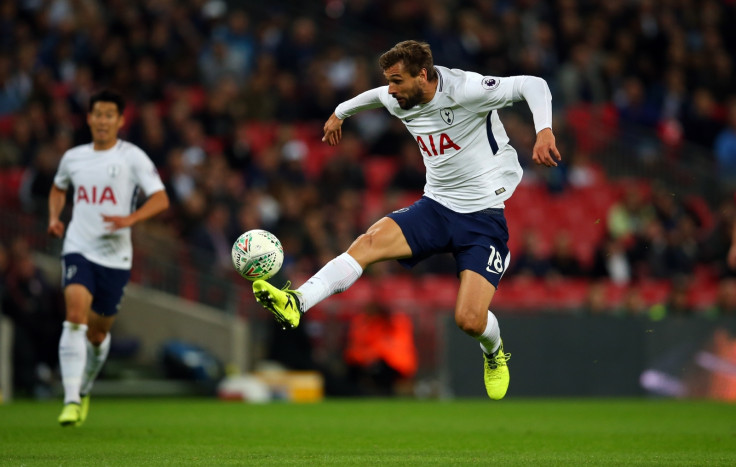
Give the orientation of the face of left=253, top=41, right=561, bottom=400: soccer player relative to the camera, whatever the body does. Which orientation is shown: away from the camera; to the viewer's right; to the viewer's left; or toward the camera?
to the viewer's left

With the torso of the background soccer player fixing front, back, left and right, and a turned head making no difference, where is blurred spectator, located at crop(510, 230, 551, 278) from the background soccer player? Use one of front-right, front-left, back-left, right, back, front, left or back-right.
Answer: back-left

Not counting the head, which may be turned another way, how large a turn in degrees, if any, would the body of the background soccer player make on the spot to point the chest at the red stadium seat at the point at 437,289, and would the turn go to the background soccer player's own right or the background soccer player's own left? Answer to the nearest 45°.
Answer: approximately 135° to the background soccer player's own left

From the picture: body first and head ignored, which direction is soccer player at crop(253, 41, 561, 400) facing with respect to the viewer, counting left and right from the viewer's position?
facing the viewer and to the left of the viewer

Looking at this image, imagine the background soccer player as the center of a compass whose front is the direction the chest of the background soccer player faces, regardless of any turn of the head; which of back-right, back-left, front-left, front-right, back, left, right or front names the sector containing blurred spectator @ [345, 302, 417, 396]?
back-left

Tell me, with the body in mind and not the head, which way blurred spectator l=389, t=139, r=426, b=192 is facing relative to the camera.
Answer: toward the camera

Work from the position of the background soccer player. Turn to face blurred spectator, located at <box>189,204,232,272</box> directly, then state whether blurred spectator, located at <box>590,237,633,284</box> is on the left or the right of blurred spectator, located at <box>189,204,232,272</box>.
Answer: right

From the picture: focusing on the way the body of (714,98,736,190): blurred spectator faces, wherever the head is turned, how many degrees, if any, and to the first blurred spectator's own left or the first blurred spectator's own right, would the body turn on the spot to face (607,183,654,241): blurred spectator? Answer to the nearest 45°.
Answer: approximately 45° to the first blurred spectator's own right

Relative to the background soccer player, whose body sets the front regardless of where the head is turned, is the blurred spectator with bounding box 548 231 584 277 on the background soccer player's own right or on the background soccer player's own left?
on the background soccer player's own left

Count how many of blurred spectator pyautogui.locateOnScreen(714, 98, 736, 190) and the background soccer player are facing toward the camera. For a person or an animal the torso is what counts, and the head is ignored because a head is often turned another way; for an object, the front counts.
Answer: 2

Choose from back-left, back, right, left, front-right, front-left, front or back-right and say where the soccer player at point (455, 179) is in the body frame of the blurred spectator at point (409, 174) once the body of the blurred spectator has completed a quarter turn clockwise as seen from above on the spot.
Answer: left

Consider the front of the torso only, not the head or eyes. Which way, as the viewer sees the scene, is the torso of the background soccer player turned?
toward the camera

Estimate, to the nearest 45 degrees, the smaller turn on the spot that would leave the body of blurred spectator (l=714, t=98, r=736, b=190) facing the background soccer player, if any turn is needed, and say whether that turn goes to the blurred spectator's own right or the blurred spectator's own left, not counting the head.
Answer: approximately 45° to the blurred spectator's own right

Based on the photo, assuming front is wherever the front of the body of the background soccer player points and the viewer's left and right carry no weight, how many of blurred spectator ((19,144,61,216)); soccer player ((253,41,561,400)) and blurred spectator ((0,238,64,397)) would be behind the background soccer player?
2

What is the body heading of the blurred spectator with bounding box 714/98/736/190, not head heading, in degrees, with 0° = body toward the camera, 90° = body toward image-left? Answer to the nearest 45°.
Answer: approximately 0°
